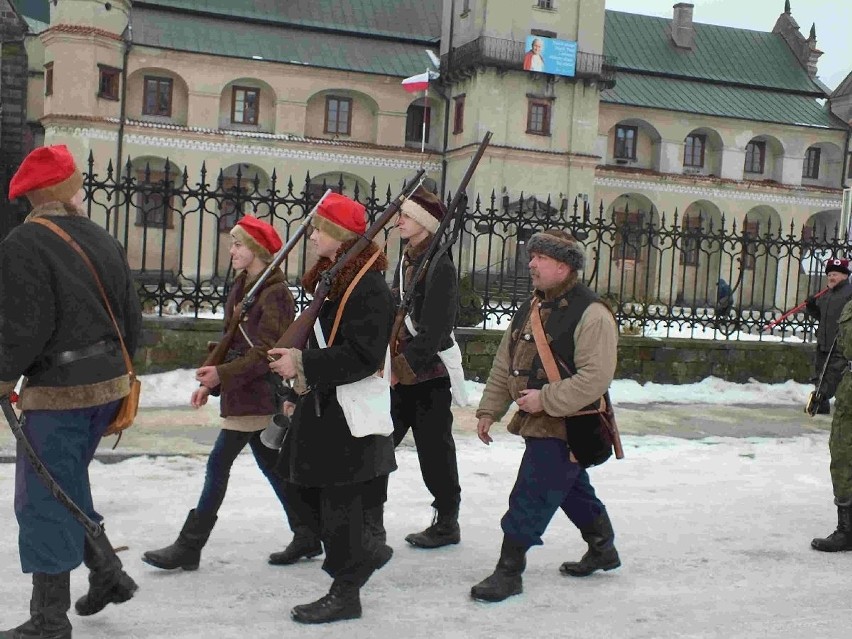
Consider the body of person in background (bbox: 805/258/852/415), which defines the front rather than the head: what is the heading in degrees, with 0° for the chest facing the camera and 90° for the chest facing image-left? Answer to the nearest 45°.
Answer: approximately 45°

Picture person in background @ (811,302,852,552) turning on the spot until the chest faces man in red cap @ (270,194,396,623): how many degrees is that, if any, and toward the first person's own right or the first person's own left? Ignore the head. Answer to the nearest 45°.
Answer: approximately 45° to the first person's own left

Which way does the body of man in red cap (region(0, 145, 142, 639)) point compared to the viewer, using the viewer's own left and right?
facing away from the viewer and to the left of the viewer

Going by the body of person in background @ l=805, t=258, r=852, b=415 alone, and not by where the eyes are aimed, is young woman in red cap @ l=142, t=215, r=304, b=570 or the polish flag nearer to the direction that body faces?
the young woman in red cap

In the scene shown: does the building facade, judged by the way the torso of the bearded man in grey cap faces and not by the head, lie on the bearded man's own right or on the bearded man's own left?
on the bearded man's own right

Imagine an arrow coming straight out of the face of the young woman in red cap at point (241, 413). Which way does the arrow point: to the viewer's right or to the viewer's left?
to the viewer's left

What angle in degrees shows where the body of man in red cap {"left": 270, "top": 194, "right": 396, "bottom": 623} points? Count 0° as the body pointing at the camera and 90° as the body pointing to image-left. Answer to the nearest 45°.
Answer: approximately 90°

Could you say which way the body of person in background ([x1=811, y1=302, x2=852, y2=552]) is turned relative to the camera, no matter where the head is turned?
to the viewer's left
